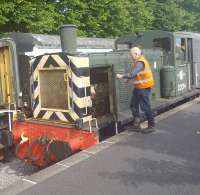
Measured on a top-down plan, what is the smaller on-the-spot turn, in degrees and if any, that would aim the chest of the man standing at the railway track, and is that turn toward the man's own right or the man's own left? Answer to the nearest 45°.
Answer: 0° — they already face it

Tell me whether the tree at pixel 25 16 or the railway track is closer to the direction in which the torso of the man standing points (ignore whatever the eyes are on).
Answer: the railway track

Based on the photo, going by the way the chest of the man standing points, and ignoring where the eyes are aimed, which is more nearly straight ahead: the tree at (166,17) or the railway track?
the railway track

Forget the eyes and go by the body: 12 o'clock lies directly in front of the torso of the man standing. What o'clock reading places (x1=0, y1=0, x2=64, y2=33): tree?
The tree is roughly at 2 o'clock from the man standing.

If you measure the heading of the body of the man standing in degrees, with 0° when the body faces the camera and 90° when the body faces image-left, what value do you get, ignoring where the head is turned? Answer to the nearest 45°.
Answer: approximately 90°

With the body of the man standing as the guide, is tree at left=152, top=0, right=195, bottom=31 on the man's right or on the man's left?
on the man's right
